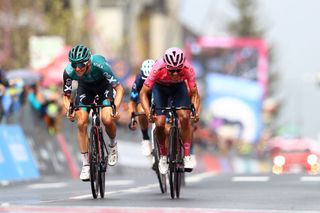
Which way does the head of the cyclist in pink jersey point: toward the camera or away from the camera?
toward the camera

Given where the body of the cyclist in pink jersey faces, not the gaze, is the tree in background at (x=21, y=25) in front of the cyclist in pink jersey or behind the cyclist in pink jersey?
behind

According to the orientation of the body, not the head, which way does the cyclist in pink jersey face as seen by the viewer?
toward the camera

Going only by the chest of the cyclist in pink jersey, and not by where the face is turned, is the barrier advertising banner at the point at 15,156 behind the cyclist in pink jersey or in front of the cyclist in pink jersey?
behind
